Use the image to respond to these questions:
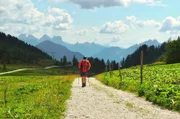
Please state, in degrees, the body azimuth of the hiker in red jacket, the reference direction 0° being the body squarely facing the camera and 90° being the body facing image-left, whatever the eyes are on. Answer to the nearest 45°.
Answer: approximately 180°

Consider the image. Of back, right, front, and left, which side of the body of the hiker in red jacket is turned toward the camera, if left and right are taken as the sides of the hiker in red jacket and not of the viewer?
back
